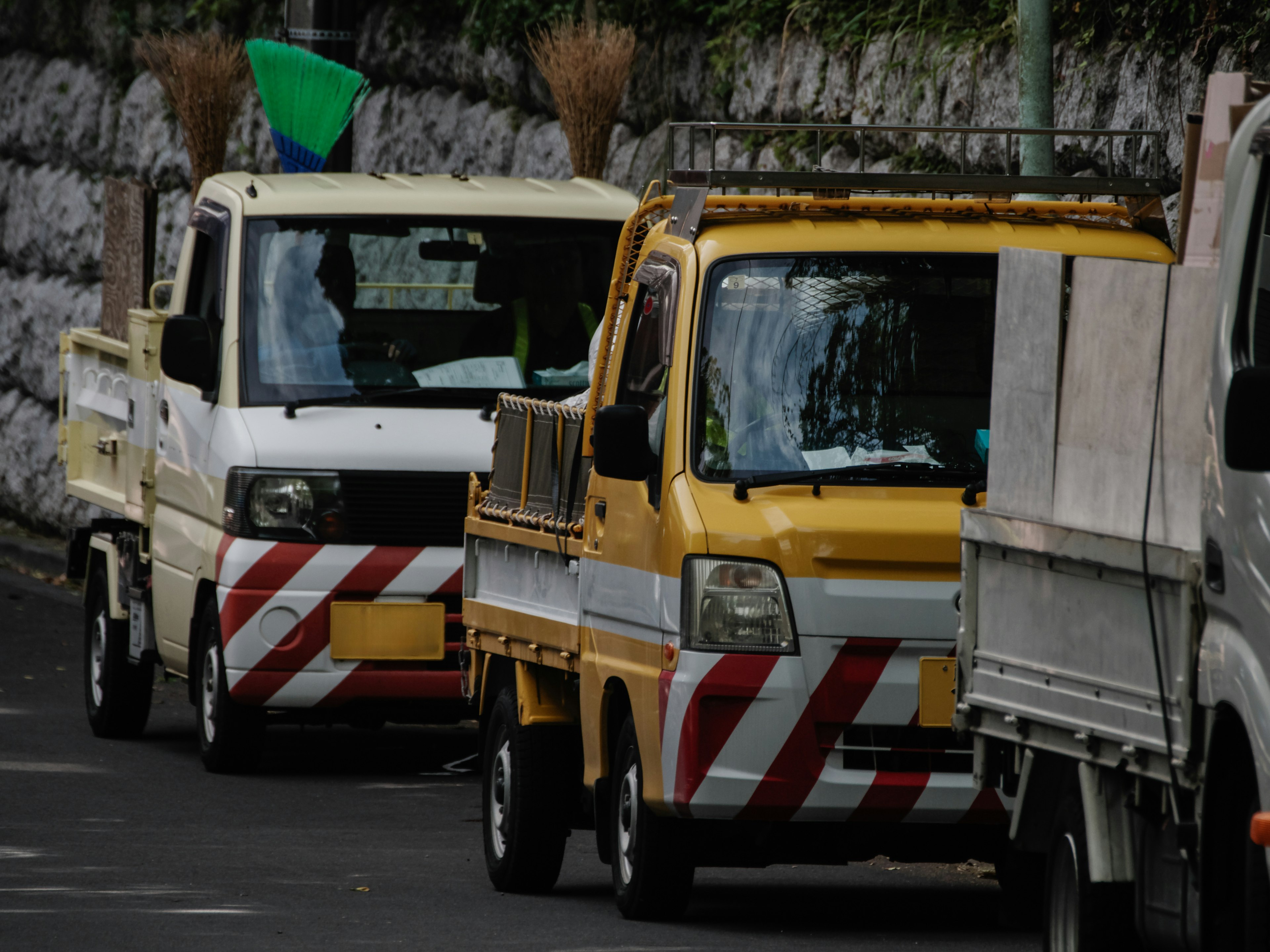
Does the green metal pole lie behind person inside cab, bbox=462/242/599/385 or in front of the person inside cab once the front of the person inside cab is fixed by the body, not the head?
in front

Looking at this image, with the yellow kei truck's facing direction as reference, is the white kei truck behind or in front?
behind

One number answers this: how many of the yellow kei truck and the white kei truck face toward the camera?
2

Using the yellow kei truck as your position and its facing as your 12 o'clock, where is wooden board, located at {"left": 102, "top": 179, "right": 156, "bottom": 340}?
The wooden board is roughly at 5 o'clock from the yellow kei truck.

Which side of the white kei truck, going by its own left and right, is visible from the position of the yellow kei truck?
front

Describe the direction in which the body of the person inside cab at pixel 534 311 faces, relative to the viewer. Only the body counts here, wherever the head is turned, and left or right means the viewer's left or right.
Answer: facing the viewer and to the right of the viewer

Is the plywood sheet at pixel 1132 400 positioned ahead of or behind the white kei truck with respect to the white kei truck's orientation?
ahead

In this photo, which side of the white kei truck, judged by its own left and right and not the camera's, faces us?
front

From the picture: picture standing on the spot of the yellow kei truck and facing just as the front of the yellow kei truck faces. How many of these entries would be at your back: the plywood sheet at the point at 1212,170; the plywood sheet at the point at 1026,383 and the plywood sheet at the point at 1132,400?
0

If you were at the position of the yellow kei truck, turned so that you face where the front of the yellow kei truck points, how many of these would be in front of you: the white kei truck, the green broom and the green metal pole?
0

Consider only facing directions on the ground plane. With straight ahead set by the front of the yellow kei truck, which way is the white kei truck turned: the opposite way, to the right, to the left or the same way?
the same way

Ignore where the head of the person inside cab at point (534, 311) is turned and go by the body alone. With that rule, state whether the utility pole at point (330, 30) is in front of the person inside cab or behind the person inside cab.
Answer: behind

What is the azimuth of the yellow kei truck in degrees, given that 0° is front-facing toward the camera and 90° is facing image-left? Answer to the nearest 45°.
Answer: approximately 0°

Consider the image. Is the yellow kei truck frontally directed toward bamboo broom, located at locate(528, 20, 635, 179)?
no
